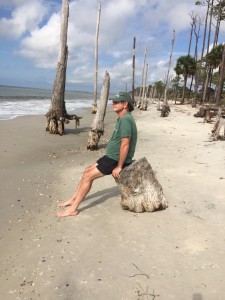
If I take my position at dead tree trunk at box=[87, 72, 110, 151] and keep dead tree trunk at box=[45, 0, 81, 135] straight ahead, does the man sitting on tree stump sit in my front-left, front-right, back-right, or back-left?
back-left

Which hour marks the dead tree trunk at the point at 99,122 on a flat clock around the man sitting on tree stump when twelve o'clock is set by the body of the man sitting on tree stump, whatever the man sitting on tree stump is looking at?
The dead tree trunk is roughly at 3 o'clock from the man sitting on tree stump.

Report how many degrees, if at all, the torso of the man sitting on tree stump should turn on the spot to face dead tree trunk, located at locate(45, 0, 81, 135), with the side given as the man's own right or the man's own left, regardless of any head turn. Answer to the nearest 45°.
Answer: approximately 90° to the man's own right

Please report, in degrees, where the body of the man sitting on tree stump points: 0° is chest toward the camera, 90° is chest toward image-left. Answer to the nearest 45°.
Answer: approximately 90°
